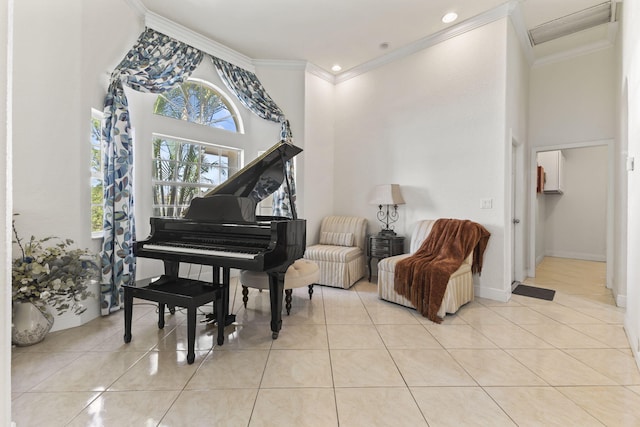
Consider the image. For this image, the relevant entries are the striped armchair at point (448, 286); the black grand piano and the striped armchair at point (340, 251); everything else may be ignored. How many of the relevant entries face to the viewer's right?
0

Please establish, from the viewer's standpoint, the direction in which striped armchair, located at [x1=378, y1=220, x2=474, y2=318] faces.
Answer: facing the viewer and to the left of the viewer

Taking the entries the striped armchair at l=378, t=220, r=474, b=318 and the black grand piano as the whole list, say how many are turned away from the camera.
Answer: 0

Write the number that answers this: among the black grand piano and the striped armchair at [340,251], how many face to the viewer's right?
0

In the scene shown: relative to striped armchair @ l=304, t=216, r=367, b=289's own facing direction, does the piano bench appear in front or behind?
in front

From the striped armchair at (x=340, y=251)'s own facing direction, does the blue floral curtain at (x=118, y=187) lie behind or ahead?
ahead

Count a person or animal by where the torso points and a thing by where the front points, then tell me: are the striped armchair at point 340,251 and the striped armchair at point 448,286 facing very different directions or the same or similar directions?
same or similar directions

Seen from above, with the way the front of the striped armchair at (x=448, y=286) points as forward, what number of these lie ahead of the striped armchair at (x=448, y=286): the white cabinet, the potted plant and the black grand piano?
2

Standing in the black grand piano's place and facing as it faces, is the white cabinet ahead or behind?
behind

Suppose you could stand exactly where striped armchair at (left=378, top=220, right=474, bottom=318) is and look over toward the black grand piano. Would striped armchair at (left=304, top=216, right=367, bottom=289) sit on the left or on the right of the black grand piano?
right

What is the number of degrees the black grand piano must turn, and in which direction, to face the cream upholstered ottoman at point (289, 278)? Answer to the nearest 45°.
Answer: approximately 135° to its left

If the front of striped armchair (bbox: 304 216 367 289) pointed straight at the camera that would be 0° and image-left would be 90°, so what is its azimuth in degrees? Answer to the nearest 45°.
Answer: approximately 45°
